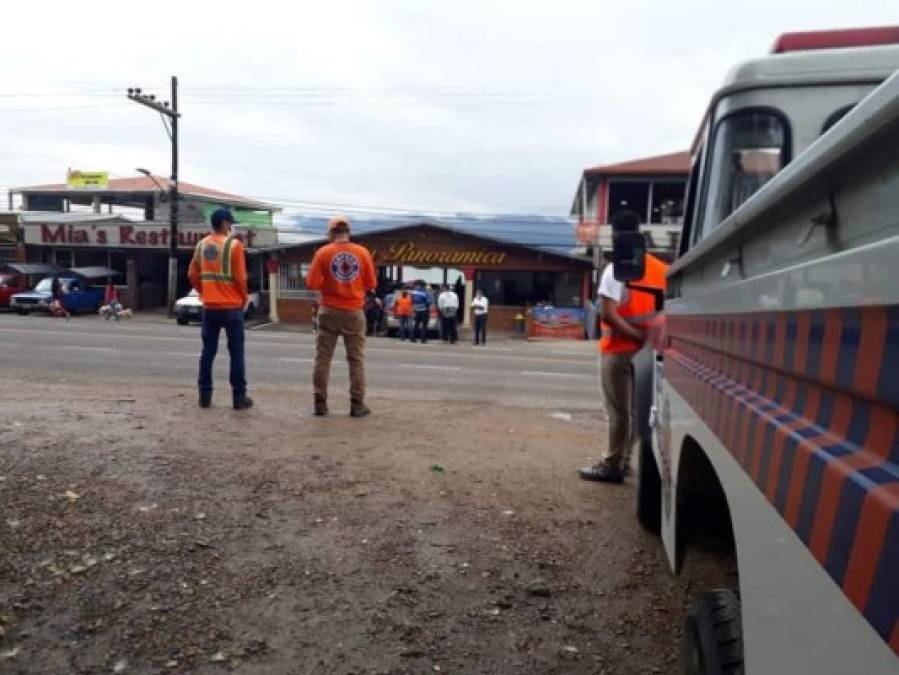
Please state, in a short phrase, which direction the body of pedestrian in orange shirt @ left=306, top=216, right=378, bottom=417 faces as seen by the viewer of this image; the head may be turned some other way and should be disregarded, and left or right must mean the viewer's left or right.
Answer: facing away from the viewer

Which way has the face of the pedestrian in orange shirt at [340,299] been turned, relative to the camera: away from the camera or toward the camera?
away from the camera

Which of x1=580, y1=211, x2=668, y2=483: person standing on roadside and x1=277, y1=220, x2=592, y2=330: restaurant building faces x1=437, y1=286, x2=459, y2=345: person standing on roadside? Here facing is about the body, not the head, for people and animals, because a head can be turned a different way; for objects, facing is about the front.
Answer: the restaurant building

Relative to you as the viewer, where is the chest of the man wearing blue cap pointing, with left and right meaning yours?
facing away from the viewer and to the right of the viewer

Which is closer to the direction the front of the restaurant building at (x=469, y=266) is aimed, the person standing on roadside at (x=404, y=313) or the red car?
the person standing on roadside

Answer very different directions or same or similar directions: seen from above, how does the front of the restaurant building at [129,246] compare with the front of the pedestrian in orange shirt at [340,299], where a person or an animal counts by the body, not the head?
very different directions

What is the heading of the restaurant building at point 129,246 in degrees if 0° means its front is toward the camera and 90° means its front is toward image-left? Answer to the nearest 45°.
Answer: approximately 0°

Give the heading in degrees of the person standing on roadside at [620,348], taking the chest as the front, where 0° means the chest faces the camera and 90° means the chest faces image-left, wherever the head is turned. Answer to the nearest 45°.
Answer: approximately 45°

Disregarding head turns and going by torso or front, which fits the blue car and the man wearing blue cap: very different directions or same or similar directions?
very different directions

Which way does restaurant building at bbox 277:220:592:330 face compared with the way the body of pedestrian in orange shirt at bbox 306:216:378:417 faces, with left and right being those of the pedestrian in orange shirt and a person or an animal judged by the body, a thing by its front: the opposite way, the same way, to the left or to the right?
the opposite way
